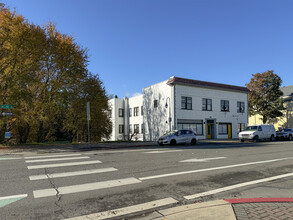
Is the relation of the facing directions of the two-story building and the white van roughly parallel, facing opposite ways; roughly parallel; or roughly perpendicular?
roughly perpendicular

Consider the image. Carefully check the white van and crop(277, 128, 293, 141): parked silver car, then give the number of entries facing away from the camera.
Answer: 0

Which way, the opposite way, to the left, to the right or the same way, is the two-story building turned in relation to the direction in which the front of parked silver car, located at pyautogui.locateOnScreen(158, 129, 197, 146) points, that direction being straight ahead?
to the left

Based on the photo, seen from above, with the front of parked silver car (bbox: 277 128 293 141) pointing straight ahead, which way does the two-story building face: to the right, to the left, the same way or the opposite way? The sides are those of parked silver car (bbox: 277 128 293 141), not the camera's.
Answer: to the left

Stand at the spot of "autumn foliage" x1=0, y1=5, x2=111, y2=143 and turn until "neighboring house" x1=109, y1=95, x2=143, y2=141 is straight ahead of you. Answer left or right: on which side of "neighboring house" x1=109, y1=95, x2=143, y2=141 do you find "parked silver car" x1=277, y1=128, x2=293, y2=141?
right

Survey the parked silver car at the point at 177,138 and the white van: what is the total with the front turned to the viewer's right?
0

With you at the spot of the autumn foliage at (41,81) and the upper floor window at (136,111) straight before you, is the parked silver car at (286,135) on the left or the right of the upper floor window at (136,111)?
right

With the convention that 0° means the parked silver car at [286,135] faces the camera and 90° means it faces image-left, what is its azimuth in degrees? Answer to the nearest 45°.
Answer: approximately 45°

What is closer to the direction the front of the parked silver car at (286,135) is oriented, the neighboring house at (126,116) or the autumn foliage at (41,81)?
the autumn foliage

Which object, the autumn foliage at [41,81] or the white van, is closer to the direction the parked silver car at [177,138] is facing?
the autumn foliage
